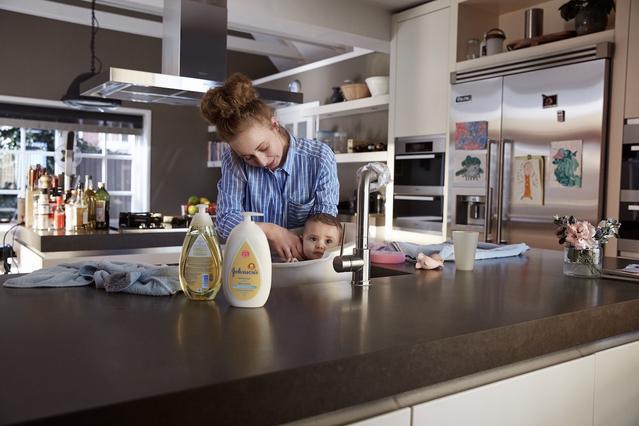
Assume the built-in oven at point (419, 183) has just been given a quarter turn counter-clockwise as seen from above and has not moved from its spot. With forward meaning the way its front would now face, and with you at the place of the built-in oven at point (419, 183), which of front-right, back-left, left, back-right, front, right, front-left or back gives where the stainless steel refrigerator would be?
front

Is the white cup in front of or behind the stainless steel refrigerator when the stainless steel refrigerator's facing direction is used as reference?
in front

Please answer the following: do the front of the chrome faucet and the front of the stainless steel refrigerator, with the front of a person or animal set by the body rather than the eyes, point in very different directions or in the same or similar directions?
very different directions

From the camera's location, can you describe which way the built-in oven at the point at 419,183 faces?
facing the viewer and to the left of the viewer

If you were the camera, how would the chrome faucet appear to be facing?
facing away from the viewer and to the right of the viewer

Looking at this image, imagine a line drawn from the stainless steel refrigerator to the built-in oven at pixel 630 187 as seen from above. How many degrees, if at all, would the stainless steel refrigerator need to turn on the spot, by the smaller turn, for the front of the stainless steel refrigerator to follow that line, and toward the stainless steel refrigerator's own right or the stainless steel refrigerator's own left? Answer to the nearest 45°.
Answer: approximately 90° to the stainless steel refrigerator's own left

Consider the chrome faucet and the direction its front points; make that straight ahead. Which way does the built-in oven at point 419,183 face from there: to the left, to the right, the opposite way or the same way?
the opposite way

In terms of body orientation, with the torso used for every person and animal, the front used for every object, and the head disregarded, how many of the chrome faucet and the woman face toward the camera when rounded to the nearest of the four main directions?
1

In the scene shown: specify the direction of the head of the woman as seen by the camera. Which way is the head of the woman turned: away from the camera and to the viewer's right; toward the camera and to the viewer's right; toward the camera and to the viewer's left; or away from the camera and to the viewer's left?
toward the camera and to the viewer's right

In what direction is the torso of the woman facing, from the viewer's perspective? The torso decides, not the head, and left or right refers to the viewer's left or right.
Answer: facing the viewer

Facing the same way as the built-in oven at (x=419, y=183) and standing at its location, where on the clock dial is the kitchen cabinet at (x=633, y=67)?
The kitchen cabinet is roughly at 9 o'clock from the built-in oven.

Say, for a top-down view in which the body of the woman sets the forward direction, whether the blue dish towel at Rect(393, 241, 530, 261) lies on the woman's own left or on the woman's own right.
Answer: on the woman's own left

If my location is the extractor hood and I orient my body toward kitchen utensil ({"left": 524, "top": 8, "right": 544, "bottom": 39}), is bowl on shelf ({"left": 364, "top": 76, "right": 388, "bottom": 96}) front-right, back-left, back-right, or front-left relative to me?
front-left
